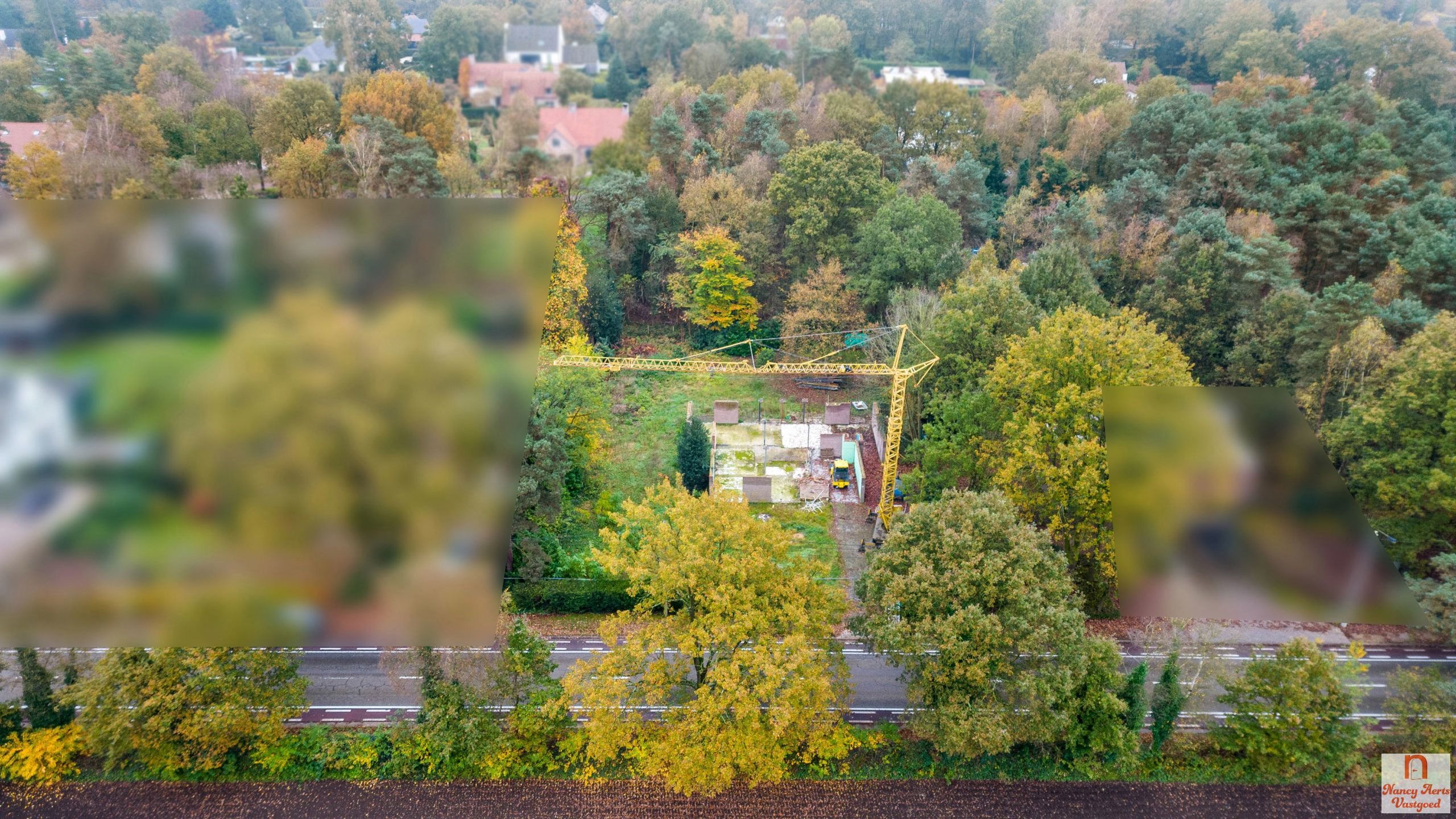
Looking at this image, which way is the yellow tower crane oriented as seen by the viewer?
to the viewer's left

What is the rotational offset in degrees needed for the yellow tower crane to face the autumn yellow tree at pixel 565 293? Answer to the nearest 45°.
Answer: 0° — it already faces it

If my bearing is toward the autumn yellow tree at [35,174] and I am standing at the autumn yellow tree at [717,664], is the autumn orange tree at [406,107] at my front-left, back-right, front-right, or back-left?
front-right

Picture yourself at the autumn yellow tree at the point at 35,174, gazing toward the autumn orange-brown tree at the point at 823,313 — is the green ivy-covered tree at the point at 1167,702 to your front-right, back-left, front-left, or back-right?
front-right

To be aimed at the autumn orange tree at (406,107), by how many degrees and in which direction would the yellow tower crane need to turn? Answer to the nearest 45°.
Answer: approximately 45° to its right

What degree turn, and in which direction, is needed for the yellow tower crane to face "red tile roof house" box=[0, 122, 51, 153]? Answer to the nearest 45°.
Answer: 0° — it already faces it

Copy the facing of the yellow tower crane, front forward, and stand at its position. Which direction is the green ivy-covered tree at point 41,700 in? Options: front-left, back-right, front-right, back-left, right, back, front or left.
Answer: front-left

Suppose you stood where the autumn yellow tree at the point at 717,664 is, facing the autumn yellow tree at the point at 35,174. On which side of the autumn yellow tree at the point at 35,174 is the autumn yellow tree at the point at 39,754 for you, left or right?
left

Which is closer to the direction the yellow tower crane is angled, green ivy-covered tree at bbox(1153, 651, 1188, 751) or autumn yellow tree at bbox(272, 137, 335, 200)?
the autumn yellow tree

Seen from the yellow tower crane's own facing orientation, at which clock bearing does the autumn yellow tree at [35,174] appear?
The autumn yellow tree is roughly at 12 o'clock from the yellow tower crane.

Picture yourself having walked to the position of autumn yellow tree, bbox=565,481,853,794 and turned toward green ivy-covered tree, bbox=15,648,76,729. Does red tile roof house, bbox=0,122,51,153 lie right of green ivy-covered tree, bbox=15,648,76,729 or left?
right

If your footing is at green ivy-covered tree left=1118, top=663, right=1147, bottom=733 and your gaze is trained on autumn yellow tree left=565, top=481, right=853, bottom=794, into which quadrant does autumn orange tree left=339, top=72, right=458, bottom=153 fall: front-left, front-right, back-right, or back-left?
front-right

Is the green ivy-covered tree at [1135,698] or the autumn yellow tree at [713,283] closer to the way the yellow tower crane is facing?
the autumn yellow tree
